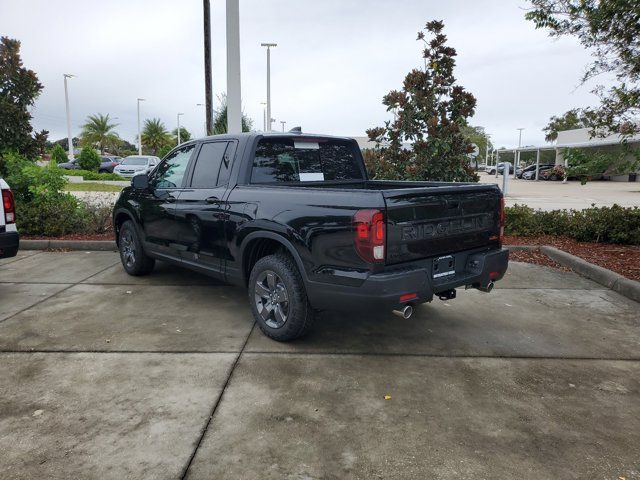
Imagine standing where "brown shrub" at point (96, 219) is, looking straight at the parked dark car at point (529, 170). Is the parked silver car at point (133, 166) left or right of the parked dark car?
left

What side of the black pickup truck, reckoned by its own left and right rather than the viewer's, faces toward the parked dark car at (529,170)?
right

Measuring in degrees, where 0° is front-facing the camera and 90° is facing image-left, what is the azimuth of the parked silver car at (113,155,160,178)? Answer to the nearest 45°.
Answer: approximately 45°

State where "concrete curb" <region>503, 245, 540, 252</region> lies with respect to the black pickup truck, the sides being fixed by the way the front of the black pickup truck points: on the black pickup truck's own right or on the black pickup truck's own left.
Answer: on the black pickup truck's own right

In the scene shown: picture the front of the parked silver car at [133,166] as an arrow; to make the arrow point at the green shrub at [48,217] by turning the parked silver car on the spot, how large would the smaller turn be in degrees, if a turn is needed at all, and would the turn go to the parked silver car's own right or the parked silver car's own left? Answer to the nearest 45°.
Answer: approximately 45° to the parked silver car's own left

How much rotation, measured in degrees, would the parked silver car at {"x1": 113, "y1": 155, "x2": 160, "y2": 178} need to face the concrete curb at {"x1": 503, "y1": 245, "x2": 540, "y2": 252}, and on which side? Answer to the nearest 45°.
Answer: approximately 45° to its left

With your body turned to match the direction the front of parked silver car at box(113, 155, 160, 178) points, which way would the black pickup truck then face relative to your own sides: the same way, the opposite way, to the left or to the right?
to the right

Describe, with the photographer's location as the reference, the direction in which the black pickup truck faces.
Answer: facing away from the viewer and to the left of the viewer

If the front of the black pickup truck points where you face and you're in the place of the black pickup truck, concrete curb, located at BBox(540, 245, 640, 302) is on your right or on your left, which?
on your right

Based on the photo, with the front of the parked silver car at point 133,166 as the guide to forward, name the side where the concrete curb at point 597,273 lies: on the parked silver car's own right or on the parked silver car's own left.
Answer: on the parked silver car's own left
